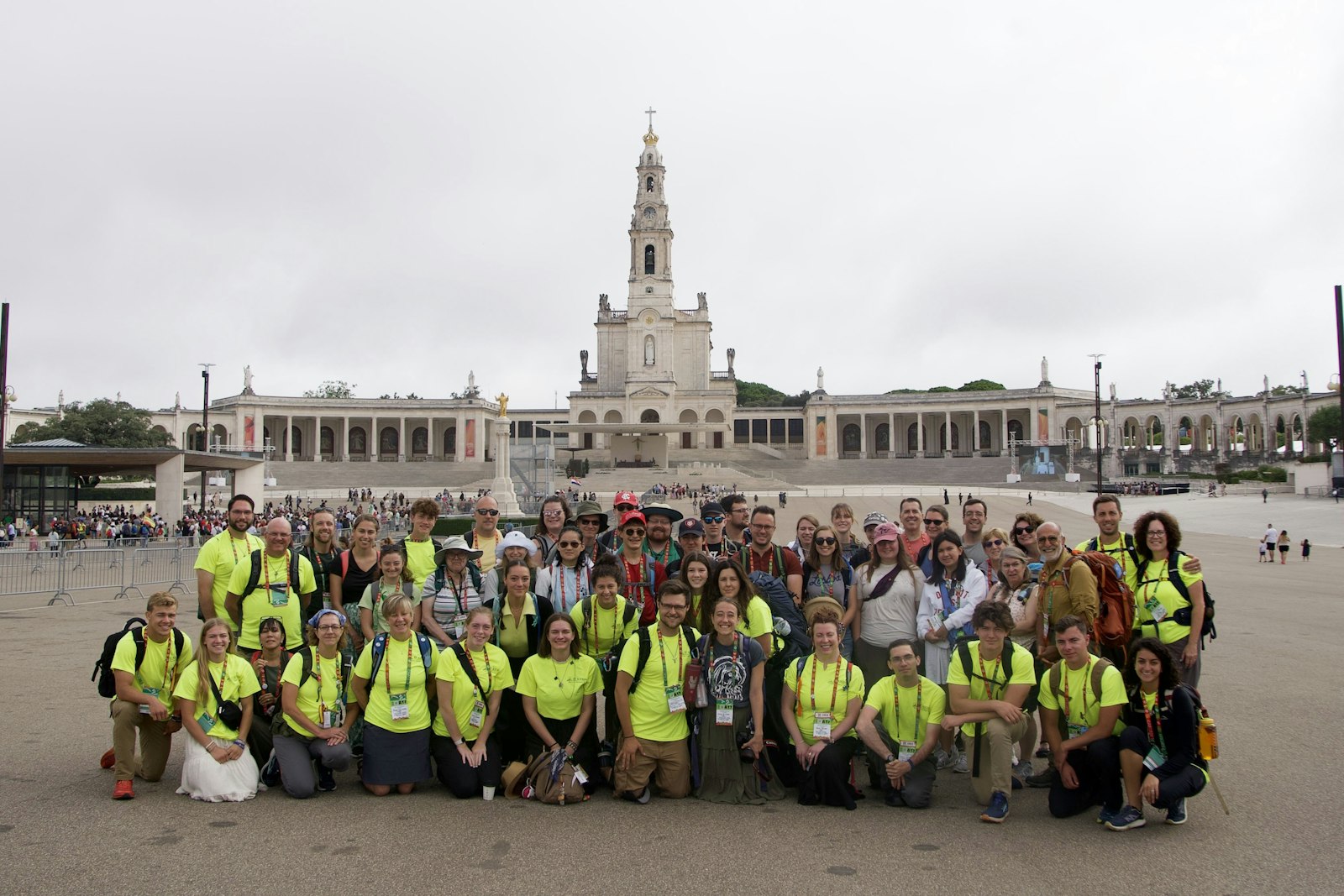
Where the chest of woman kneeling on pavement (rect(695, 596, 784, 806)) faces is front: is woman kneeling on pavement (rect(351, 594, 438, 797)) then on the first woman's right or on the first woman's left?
on the first woman's right

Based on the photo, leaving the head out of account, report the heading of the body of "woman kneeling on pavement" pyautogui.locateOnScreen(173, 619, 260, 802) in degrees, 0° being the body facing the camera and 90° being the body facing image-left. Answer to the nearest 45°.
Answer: approximately 0°

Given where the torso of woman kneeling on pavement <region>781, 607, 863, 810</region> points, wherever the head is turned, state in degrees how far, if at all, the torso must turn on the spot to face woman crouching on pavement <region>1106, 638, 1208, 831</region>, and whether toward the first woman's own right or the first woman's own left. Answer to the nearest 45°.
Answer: approximately 90° to the first woman's own left

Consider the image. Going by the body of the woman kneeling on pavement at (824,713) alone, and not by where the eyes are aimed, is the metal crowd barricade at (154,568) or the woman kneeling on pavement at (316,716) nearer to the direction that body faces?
the woman kneeling on pavement

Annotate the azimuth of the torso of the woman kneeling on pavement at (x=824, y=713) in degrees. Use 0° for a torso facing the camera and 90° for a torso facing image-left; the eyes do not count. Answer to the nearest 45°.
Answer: approximately 0°

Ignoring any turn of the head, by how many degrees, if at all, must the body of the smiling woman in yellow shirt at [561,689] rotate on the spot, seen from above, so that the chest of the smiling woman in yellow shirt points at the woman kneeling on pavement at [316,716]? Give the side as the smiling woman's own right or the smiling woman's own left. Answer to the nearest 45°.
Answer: approximately 90° to the smiling woman's own right

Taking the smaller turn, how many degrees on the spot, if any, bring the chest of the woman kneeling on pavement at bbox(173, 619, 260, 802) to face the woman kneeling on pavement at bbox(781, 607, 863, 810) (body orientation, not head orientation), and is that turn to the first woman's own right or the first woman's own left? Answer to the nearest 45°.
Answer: approximately 45° to the first woman's own left

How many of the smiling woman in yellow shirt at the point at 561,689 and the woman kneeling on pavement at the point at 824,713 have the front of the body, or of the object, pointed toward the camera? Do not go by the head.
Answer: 2
